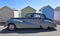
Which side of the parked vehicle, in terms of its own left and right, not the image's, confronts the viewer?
left
